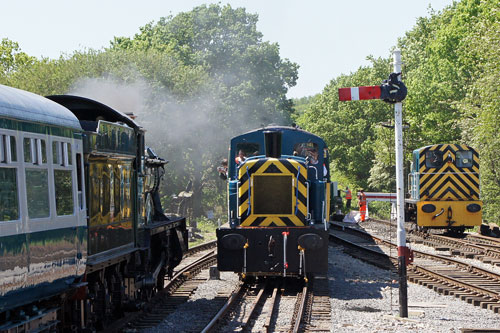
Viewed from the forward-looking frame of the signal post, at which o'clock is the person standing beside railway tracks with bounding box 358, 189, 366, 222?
The person standing beside railway tracks is roughly at 6 o'clock from the signal post.

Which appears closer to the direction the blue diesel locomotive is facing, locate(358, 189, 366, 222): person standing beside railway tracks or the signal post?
the signal post

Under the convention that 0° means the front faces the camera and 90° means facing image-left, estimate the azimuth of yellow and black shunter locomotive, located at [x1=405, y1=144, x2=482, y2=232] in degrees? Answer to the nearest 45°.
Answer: approximately 0°

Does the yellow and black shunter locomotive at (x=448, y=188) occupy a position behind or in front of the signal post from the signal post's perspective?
behind

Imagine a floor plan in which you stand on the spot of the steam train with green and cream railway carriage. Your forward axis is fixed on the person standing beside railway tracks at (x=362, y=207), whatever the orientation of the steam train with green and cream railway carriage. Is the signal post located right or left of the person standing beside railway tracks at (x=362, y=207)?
right

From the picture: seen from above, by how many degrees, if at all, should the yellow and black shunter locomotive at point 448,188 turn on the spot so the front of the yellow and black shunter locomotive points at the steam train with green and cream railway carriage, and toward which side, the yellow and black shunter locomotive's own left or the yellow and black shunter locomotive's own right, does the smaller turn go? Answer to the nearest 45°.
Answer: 0° — it already faces it

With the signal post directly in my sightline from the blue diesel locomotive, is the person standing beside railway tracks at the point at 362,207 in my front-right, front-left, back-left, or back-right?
back-left

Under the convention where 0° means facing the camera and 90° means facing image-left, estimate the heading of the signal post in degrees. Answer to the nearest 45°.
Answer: approximately 0°
